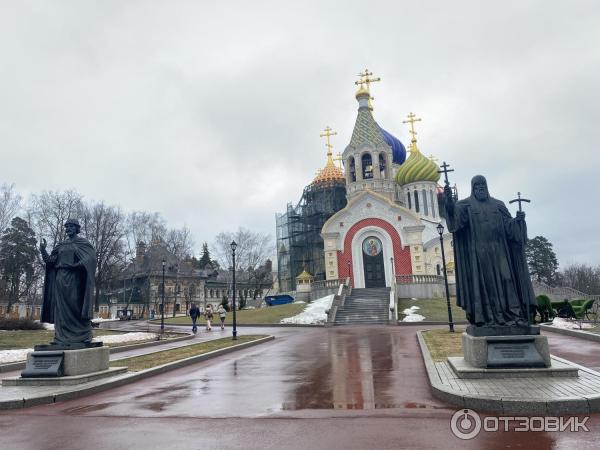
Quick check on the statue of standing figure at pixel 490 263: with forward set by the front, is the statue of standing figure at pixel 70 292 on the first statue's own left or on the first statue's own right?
on the first statue's own right

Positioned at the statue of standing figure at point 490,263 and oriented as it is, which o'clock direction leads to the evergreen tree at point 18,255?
The evergreen tree is roughly at 4 o'clock from the statue of standing figure.

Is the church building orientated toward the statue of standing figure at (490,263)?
yes

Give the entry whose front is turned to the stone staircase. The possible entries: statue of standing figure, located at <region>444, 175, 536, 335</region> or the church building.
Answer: the church building

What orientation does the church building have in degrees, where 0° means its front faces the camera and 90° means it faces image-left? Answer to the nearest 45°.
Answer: approximately 0°

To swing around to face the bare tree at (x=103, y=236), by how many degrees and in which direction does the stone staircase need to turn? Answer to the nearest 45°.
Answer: approximately 90° to its right

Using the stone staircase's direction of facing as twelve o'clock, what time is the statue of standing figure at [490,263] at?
The statue of standing figure is roughly at 12 o'clock from the stone staircase.

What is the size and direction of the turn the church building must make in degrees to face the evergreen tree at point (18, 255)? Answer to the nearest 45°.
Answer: approximately 90° to its right

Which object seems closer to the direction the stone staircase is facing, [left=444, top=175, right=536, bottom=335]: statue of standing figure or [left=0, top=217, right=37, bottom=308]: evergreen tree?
the statue of standing figure

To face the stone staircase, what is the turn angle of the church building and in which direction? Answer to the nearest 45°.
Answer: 0° — it already faces it
